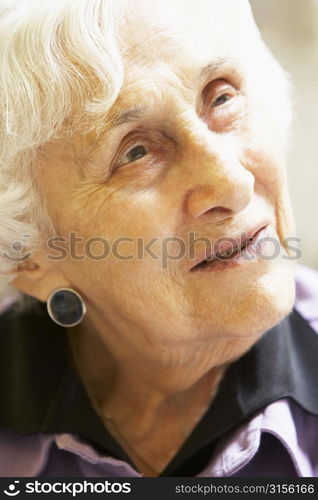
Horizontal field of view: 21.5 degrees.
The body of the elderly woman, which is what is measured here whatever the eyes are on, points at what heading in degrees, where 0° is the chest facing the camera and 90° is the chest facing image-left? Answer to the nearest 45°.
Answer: approximately 315°
